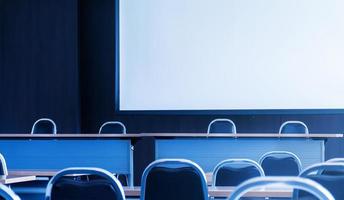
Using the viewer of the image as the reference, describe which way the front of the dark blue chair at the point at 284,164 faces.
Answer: facing away from the viewer

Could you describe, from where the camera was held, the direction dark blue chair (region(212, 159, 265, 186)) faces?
facing away from the viewer

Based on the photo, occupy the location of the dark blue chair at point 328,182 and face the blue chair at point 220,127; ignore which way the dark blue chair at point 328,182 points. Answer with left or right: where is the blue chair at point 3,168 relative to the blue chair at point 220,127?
left

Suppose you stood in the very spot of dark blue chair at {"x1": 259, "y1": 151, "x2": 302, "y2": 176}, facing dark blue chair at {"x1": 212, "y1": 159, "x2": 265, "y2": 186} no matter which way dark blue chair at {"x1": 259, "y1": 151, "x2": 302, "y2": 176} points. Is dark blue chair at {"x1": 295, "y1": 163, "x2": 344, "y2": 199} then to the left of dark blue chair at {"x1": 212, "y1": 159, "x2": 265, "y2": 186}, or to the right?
left

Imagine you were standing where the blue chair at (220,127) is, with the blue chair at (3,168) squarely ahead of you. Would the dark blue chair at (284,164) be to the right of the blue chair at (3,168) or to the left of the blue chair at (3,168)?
left

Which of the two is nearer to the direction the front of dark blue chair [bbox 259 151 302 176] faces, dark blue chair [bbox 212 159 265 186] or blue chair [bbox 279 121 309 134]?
the blue chair

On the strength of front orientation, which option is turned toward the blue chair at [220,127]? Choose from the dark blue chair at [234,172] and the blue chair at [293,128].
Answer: the dark blue chair

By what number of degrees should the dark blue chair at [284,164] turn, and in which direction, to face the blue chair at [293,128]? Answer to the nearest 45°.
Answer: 0° — it already faces it
